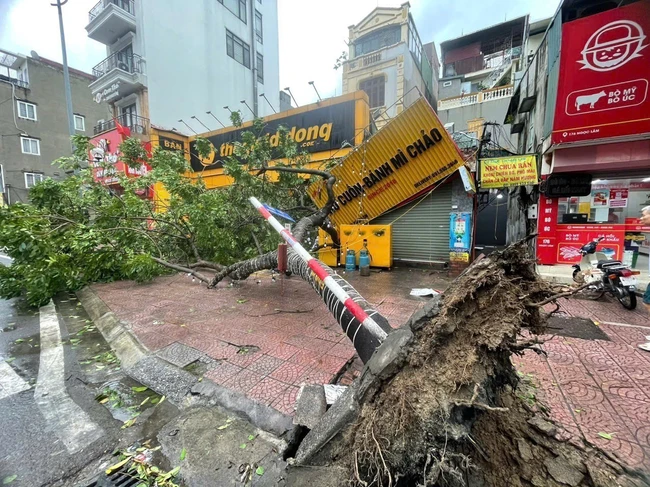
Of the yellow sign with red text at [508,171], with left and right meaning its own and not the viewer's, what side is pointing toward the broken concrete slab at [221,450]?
front

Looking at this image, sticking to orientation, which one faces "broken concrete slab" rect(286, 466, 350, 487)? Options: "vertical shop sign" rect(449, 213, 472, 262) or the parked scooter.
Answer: the vertical shop sign

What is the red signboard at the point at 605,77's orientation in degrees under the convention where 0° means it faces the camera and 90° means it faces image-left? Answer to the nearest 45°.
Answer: approximately 45°

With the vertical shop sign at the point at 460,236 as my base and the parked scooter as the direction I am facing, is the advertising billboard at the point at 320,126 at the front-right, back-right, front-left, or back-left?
back-right

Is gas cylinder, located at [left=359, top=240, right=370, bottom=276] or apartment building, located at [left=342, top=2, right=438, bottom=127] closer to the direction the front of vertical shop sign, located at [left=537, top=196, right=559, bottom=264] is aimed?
the gas cylinder

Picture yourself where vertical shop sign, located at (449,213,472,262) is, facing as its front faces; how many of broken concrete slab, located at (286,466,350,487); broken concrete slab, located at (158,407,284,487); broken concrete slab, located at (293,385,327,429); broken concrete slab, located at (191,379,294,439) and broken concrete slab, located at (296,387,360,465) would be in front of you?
5

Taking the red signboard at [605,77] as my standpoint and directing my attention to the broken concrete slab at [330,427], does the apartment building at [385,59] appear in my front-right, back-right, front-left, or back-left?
back-right

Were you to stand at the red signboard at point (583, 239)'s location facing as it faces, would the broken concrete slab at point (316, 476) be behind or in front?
in front

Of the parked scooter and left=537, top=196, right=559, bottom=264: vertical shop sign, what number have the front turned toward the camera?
1

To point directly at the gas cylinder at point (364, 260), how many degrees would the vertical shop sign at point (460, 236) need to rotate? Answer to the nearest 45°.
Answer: approximately 90° to its right
